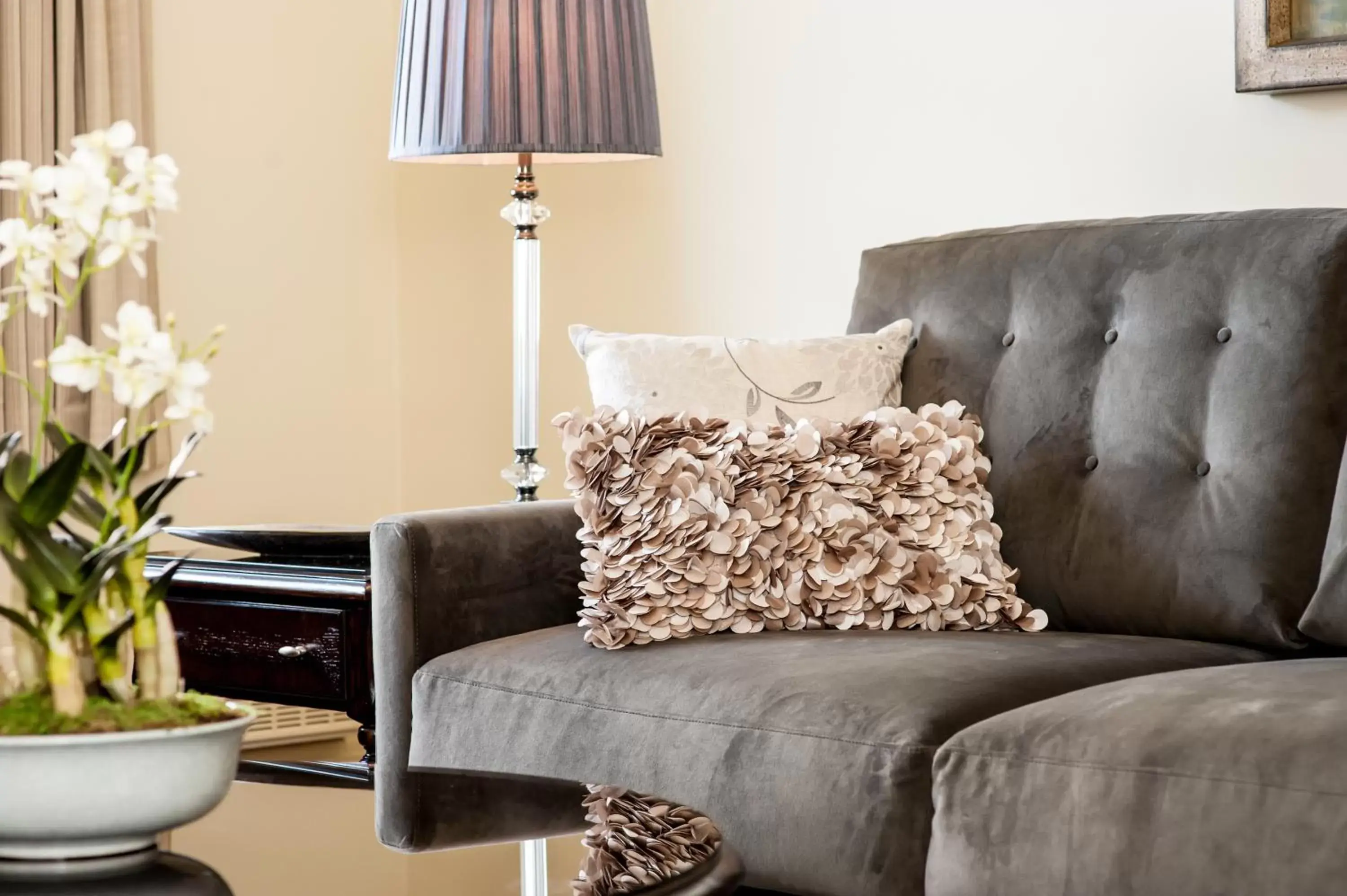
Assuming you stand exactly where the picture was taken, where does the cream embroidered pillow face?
facing the viewer

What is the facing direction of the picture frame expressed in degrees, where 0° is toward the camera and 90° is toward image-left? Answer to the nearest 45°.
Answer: approximately 45°

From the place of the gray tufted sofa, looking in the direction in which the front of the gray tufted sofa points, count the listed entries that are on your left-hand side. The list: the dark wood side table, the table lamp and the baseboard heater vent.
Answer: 0

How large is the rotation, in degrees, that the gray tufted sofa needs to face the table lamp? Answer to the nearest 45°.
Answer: approximately 90° to its right

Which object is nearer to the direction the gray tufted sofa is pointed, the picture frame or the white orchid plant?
the white orchid plant

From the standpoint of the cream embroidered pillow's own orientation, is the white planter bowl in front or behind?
in front

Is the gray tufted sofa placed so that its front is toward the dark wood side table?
no

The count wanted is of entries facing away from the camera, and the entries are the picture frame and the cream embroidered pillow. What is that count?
0

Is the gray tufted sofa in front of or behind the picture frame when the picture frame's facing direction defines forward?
in front

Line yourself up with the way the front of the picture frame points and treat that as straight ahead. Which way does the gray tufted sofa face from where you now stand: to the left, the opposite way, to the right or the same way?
the same way

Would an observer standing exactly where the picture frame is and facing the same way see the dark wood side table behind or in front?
in front

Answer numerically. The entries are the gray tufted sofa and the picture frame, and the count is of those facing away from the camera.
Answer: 0
